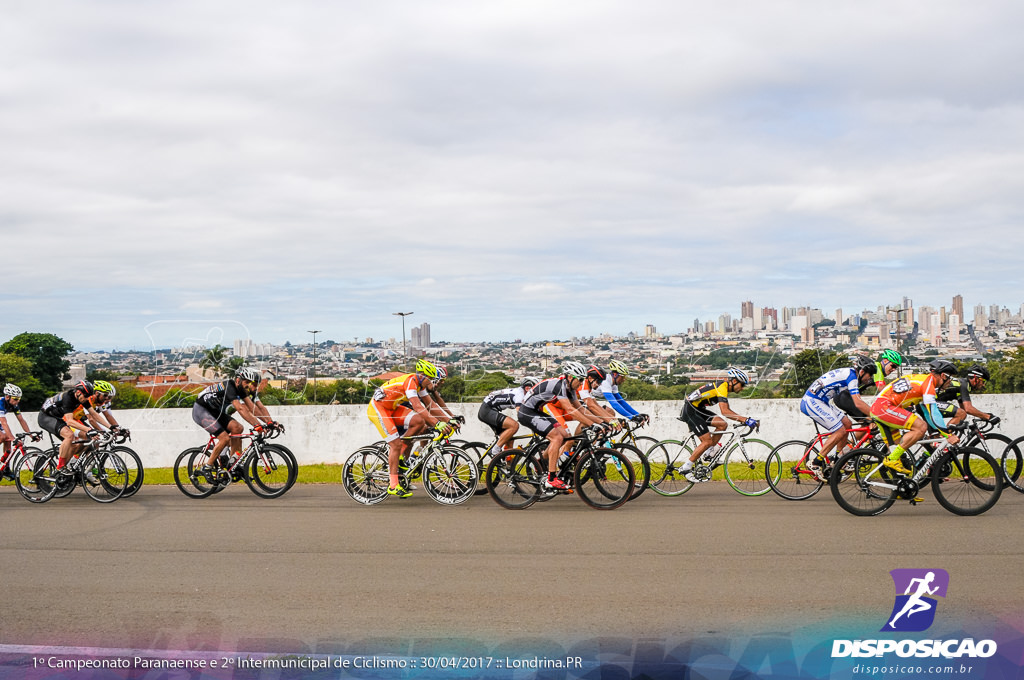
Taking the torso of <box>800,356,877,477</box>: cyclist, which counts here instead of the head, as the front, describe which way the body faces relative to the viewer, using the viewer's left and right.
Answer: facing to the right of the viewer

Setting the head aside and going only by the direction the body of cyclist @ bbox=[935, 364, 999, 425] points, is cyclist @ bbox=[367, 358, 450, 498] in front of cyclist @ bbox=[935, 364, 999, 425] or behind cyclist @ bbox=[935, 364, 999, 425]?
behind

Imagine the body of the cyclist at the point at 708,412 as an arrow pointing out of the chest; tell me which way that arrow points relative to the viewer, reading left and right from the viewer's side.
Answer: facing to the right of the viewer

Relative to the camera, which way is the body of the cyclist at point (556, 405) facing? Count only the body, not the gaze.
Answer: to the viewer's right

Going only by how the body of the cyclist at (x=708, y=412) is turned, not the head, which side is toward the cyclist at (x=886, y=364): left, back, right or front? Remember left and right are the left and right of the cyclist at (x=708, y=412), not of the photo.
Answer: front

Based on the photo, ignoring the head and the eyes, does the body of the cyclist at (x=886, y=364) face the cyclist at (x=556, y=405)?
no

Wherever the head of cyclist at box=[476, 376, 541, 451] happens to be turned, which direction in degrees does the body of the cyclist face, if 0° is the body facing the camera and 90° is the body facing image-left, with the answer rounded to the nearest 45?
approximately 270°

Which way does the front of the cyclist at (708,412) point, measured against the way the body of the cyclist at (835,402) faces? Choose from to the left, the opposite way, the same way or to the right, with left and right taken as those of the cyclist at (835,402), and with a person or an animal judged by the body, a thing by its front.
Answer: the same way

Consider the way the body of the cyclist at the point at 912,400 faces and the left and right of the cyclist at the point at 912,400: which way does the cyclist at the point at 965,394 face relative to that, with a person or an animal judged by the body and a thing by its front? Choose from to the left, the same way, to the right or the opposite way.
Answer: the same way

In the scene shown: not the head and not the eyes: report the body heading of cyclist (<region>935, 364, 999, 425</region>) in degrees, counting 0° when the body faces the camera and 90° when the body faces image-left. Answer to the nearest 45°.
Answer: approximately 270°

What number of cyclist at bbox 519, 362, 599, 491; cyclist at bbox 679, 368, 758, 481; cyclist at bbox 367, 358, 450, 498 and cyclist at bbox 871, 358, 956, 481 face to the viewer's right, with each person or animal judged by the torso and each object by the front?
4

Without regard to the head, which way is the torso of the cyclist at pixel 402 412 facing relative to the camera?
to the viewer's right

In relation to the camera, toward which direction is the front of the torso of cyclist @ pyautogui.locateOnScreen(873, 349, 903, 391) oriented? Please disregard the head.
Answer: to the viewer's right

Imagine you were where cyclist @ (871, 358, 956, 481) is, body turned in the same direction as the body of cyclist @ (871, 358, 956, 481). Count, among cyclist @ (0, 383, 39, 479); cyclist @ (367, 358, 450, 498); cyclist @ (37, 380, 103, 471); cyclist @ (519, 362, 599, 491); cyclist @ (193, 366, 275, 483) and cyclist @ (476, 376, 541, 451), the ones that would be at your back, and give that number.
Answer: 6

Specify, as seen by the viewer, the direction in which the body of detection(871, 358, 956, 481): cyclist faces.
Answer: to the viewer's right

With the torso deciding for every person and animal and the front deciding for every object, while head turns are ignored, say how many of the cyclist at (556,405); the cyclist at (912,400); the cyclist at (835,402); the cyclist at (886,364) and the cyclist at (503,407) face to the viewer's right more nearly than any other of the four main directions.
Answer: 5

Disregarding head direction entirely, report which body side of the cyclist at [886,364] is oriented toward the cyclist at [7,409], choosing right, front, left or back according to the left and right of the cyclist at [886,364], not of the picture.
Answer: back

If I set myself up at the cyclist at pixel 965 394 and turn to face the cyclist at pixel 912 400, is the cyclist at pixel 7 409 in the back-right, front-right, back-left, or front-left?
front-right

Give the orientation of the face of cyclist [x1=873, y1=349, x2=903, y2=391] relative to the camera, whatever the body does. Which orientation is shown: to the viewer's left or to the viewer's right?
to the viewer's right

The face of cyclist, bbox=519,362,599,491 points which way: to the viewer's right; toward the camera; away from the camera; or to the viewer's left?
to the viewer's right

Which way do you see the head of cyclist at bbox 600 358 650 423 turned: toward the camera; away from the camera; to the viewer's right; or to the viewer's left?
to the viewer's right
